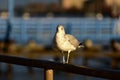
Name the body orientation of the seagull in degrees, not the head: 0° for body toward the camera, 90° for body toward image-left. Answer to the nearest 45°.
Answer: approximately 45°

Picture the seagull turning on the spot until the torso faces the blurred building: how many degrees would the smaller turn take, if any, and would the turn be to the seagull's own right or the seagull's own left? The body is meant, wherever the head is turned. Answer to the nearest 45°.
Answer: approximately 135° to the seagull's own right
